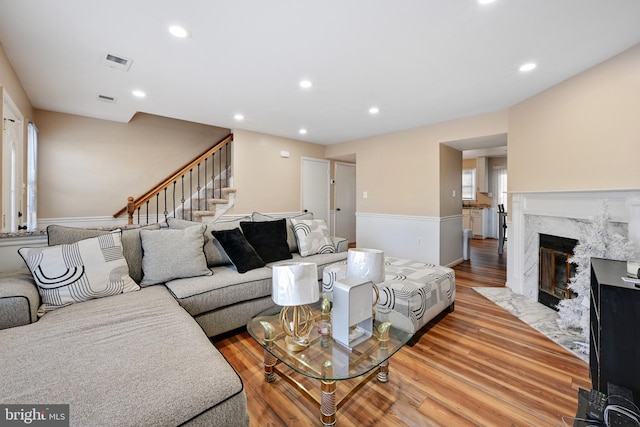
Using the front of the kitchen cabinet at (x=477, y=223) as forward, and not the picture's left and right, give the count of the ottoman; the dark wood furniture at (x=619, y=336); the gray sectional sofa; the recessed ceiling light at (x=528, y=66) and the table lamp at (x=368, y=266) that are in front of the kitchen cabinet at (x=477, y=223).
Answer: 5

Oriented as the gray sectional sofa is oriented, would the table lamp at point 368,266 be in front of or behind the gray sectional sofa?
in front

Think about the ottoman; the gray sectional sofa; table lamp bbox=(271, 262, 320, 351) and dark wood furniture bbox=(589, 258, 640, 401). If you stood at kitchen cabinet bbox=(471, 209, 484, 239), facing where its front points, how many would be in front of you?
4

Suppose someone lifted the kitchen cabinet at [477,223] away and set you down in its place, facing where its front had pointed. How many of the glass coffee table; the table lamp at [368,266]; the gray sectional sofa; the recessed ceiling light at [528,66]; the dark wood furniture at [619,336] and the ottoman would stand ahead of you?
6

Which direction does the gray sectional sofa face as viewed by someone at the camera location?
facing the viewer and to the right of the viewer

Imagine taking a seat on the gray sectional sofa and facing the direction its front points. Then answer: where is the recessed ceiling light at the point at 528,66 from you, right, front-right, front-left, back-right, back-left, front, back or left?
front-left

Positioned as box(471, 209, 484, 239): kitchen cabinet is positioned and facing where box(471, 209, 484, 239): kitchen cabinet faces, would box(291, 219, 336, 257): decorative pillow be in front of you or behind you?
in front

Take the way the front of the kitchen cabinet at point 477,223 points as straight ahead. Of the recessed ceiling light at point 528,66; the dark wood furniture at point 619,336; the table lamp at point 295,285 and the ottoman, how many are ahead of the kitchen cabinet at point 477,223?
4

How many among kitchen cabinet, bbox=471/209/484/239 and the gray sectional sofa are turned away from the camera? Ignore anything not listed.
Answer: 0

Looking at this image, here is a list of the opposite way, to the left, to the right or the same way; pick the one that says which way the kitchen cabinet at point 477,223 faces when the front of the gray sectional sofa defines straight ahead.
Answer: to the right

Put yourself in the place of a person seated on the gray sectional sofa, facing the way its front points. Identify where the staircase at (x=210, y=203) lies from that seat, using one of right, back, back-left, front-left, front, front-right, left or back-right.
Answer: back-left

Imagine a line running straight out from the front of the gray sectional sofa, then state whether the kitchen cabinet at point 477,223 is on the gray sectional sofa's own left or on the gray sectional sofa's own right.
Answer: on the gray sectional sofa's own left

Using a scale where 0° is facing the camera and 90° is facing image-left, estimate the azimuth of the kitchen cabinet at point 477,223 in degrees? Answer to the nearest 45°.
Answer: approximately 0°

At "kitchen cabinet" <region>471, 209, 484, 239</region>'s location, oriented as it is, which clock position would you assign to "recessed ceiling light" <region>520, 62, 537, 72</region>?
The recessed ceiling light is roughly at 12 o'clock from the kitchen cabinet.

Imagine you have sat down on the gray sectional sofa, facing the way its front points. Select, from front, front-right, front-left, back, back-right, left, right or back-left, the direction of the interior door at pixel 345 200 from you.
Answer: left
